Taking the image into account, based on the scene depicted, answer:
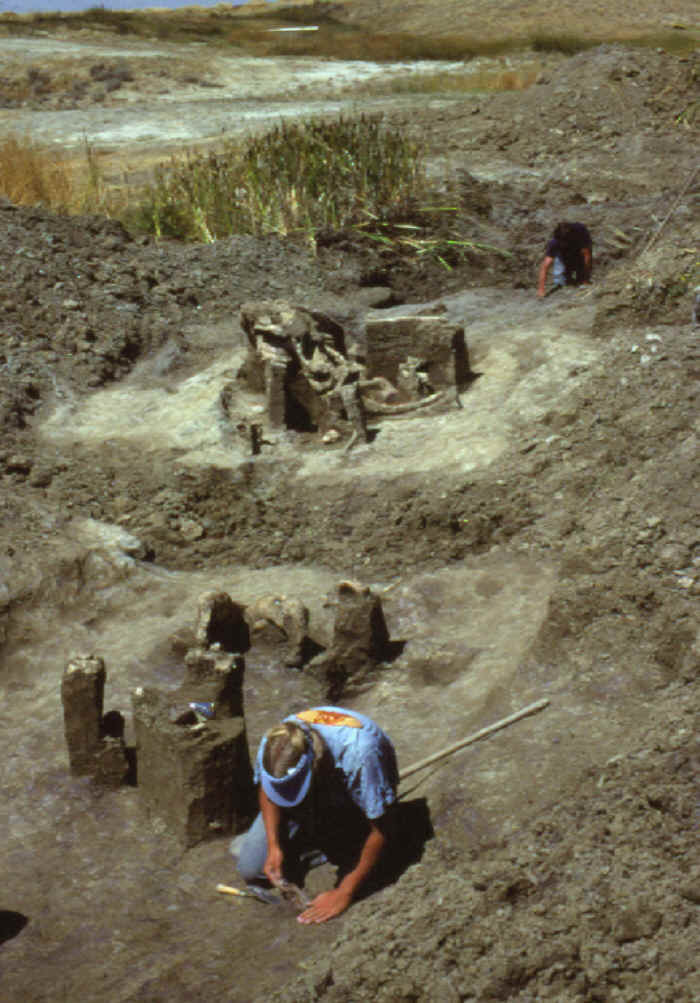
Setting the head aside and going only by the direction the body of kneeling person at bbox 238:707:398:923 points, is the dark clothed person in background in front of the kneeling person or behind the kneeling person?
behind

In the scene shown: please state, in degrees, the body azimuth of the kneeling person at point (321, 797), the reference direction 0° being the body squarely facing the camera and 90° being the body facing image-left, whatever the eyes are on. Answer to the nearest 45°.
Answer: approximately 45°
